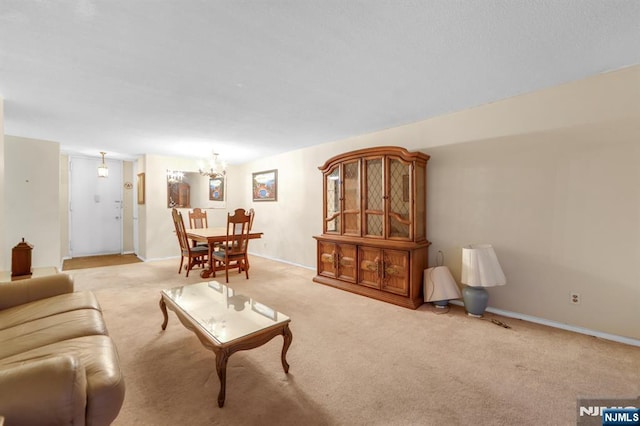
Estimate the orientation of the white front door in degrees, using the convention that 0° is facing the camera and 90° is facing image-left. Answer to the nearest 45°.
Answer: approximately 0°

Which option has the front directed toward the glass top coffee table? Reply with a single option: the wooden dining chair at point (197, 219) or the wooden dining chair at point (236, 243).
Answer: the wooden dining chair at point (197, 219)

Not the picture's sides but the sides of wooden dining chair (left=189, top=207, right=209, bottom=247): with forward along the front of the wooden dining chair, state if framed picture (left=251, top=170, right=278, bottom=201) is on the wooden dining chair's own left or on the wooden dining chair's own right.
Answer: on the wooden dining chair's own left

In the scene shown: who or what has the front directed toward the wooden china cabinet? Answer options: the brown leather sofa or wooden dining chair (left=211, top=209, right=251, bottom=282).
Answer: the brown leather sofa

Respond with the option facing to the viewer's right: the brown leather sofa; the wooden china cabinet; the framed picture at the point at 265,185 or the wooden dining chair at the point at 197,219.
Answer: the brown leather sofa

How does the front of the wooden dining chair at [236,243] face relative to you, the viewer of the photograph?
facing away from the viewer and to the left of the viewer

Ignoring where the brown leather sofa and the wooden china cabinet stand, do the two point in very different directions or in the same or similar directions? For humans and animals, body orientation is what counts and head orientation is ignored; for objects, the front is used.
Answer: very different directions

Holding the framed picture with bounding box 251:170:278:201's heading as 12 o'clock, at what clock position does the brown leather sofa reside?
The brown leather sofa is roughly at 11 o'clock from the framed picture.

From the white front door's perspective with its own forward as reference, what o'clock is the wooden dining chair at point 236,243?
The wooden dining chair is roughly at 11 o'clock from the white front door.

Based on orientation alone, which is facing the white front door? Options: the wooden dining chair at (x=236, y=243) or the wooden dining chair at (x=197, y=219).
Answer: the wooden dining chair at (x=236, y=243)

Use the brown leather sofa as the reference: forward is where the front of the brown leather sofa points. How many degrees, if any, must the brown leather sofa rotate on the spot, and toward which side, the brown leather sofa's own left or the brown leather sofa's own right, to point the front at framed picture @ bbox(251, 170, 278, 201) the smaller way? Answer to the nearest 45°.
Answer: approximately 45° to the brown leather sofa's own left

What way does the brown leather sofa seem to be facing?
to the viewer's right
